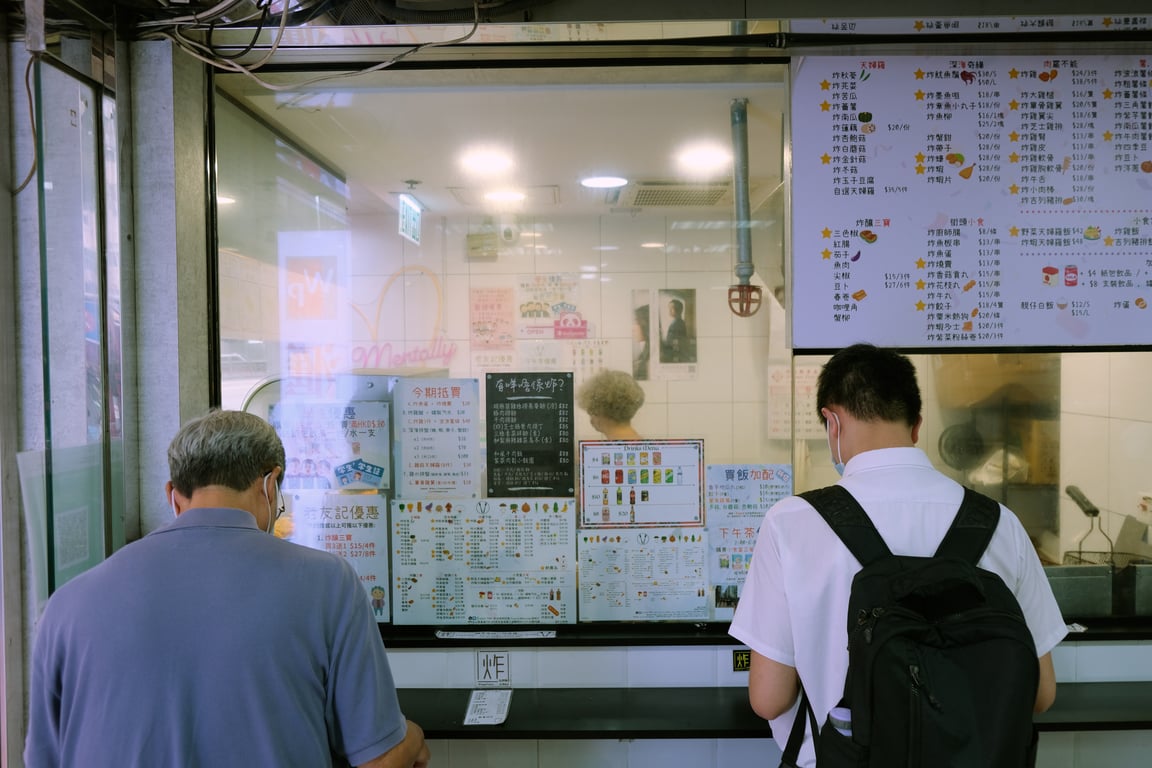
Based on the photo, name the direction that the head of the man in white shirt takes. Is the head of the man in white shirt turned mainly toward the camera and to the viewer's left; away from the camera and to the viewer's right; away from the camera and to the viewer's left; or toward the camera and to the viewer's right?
away from the camera and to the viewer's left

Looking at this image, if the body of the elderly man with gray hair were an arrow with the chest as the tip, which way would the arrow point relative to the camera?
away from the camera

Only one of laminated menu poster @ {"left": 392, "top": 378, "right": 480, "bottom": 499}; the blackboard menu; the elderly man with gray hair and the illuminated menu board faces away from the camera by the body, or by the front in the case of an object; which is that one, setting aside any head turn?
the elderly man with gray hair

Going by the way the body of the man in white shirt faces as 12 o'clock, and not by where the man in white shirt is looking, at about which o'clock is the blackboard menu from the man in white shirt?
The blackboard menu is roughly at 10 o'clock from the man in white shirt.

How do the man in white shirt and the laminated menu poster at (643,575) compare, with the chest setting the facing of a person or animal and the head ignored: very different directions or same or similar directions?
very different directions

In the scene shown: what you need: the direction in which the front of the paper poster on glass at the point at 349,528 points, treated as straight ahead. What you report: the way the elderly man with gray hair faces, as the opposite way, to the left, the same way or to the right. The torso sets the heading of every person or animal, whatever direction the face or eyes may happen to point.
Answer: the opposite way

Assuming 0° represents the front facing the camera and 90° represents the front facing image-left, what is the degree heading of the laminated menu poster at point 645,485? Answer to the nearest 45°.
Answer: approximately 0°

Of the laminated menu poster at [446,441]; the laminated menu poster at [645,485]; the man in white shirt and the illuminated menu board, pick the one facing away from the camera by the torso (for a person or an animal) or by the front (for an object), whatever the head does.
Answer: the man in white shirt

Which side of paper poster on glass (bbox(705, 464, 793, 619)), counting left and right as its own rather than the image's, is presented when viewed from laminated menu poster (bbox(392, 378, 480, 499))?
right
